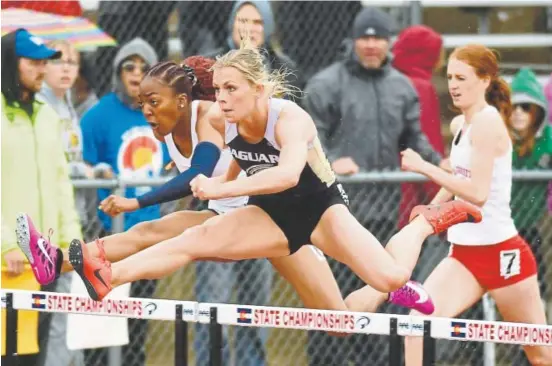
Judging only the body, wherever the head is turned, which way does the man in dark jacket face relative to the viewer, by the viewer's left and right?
facing the viewer

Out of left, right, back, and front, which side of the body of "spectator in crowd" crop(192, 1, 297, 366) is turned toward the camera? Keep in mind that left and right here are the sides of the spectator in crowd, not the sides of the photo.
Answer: front

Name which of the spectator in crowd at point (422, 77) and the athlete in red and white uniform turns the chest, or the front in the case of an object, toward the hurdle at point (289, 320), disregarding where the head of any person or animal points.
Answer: the athlete in red and white uniform

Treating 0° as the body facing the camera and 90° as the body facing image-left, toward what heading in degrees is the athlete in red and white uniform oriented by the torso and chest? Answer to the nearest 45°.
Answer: approximately 45°

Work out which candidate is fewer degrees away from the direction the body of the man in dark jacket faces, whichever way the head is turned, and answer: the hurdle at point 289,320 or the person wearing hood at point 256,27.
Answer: the hurdle

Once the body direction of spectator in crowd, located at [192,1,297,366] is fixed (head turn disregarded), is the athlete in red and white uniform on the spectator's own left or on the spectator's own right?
on the spectator's own left

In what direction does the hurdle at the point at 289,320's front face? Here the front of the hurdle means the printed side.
toward the camera

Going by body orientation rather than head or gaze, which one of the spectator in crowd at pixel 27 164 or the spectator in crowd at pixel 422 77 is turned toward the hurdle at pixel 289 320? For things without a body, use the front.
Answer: the spectator in crowd at pixel 27 164
